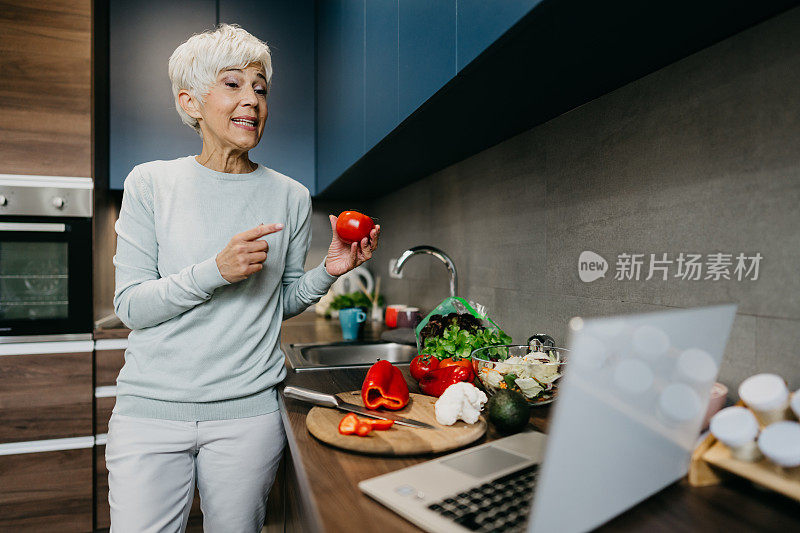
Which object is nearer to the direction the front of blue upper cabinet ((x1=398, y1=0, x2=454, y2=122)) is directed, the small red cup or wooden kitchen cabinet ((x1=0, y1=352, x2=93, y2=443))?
the wooden kitchen cabinet

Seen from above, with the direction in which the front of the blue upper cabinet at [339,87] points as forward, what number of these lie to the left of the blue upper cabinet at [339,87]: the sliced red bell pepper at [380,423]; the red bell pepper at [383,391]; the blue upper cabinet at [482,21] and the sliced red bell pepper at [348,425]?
4

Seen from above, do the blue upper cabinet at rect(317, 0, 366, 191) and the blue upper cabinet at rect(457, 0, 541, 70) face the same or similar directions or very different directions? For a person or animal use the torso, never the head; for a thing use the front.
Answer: same or similar directions

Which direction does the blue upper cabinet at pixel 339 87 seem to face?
to the viewer's left

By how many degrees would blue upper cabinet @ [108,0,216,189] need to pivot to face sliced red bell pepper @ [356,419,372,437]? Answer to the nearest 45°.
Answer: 0° — it already faces it

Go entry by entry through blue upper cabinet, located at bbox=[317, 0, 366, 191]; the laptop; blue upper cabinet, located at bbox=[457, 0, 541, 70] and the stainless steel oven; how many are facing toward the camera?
1

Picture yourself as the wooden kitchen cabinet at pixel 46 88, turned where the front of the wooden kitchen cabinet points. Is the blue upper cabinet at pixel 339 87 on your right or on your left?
on your left

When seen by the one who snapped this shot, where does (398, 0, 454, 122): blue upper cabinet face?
facing to the left of the viewer

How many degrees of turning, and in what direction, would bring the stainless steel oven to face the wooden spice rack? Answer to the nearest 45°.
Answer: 0° — it already faces it

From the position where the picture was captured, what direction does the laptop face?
facing away from the viewer and to the left of the viewer

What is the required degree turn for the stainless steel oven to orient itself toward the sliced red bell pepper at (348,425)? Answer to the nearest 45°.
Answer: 0° — it already faces it

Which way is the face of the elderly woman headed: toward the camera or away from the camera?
toward the camera

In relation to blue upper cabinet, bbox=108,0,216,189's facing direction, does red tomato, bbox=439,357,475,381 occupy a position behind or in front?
in front

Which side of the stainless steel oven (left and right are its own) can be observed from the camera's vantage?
front

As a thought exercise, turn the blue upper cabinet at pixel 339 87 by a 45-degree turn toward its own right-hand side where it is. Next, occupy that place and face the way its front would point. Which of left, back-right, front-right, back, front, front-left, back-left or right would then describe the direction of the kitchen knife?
back-left

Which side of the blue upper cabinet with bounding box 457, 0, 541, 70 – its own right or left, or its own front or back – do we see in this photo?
left
